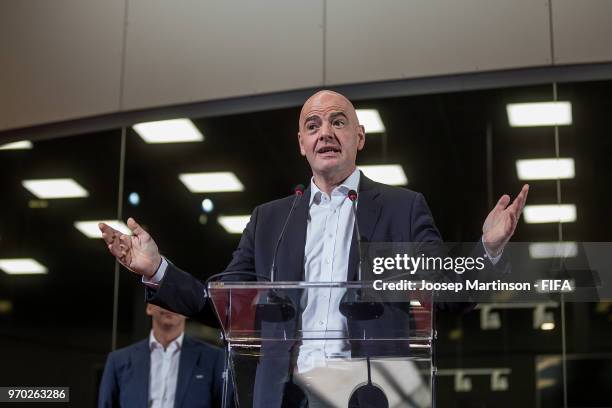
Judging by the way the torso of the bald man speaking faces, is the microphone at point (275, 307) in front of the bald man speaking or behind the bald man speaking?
in front

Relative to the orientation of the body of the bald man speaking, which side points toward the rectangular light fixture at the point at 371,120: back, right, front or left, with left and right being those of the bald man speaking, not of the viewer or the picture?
back

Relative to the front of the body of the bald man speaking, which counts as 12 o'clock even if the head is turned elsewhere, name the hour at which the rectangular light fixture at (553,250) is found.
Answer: The rectangular light fixture is roughly at 7 o'clock from the bald man speaking.

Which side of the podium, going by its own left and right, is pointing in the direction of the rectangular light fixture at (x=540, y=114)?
back

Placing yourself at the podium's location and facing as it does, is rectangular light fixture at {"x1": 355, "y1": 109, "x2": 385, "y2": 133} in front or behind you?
behind

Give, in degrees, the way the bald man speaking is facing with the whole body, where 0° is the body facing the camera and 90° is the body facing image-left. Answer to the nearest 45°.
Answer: approximately 0°

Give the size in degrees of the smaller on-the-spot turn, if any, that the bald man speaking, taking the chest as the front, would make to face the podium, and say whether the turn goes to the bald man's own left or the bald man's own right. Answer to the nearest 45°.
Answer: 0° — they already face it

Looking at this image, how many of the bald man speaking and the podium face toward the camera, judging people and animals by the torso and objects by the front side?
2

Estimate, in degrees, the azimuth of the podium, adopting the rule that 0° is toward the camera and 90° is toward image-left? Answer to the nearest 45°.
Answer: approximately 0°

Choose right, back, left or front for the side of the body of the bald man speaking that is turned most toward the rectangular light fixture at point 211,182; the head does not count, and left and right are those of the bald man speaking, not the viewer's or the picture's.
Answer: back

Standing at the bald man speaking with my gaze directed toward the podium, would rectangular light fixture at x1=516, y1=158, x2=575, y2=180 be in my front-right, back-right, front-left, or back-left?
back-left

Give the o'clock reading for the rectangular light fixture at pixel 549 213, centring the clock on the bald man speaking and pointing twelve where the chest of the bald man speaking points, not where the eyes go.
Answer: The rectangular light fixture is roughly at 7 o'clock from the bald man speaking.
